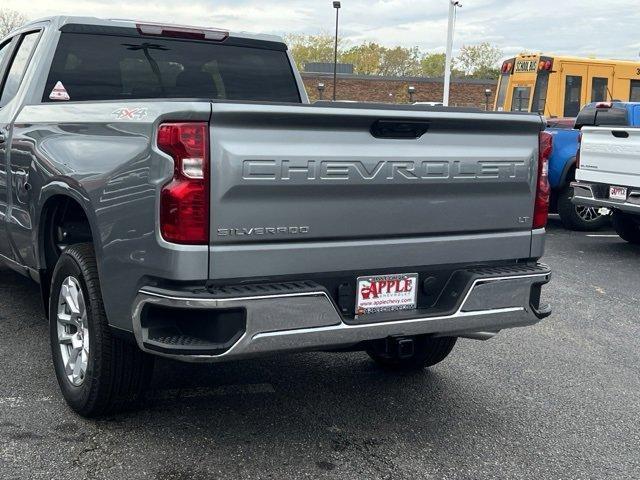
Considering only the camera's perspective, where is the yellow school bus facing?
facing away from the viewer and to the right of the viewer

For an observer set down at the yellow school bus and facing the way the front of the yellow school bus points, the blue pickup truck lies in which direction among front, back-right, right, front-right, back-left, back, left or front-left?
back-right

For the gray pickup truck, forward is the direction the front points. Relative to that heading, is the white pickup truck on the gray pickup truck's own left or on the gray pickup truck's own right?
on the gray pickup truck's own right

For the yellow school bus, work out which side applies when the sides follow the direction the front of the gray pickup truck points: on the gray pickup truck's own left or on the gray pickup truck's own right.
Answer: on the gray pickup truck's own right

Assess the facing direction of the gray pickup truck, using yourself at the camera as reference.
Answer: facing away from the viewer and to the left of the viewer
